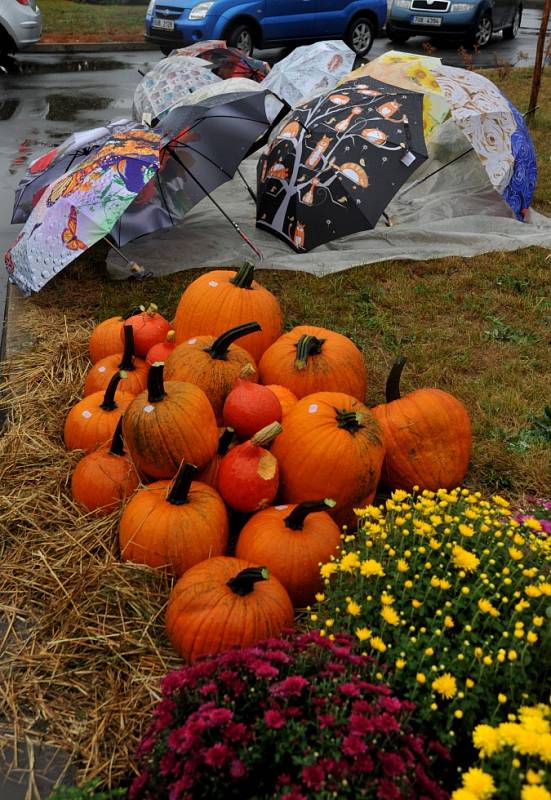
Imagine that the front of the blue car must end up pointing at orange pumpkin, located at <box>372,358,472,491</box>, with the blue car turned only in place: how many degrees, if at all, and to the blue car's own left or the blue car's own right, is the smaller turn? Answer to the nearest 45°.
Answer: approximately 45° to the blue car's own left

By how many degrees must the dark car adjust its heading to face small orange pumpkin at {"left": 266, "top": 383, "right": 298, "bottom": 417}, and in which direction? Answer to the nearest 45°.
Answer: approximately 45° to its left

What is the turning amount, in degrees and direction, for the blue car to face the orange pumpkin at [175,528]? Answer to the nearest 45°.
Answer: approximately 45° to its left

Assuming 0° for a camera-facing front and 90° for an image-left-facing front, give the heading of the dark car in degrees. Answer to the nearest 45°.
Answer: approximately 45°

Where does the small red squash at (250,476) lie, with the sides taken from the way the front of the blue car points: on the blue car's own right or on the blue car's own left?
on the blue car's own left

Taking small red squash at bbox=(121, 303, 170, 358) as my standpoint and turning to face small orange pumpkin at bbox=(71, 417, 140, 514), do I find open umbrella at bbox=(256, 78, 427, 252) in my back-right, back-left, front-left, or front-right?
back-left

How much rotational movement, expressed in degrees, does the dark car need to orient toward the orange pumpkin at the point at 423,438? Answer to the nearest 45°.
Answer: approximately 45° to its left

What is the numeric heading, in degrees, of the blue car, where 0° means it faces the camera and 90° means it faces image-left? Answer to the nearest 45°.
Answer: approximately 45°
